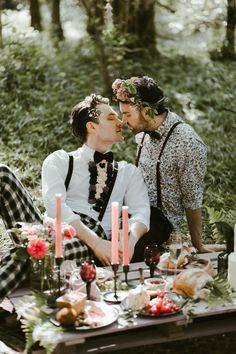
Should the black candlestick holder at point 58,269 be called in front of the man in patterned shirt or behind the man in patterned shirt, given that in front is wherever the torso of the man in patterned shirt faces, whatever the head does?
in front

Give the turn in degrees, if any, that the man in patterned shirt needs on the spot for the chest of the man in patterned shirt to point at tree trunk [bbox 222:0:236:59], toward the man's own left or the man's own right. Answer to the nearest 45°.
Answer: approximately 135° to the man's own right

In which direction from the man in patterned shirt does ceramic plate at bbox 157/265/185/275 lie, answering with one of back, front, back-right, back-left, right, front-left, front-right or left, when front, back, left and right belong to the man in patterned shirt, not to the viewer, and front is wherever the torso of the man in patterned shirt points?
front-left

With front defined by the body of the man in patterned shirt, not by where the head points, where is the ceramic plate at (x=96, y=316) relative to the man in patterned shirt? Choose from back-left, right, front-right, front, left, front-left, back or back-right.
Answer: front-left

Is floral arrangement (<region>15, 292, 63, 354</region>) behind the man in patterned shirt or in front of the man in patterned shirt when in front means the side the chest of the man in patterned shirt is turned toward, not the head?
in front

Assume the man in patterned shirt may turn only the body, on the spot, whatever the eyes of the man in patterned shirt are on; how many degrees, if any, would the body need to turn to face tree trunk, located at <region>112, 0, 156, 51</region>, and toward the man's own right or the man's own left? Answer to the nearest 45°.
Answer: approximately 135° to the man's own right

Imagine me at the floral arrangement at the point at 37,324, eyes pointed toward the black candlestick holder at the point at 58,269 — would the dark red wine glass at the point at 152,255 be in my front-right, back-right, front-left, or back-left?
front-right

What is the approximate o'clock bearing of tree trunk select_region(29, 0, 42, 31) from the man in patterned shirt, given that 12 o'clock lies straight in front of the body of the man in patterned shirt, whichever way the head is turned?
The tree trunk is roughly at 4 o'clock from the man in patterned shirt.

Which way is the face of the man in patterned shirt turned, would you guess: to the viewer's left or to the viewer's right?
to the viewer's left

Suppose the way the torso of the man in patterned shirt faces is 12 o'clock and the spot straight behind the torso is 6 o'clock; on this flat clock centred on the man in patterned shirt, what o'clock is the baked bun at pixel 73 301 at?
The baked bun is roughly at 11 o'clock from the man in patterned shirt.

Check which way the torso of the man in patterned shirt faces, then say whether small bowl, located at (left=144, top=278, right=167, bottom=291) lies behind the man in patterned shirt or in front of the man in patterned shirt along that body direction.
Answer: in front
